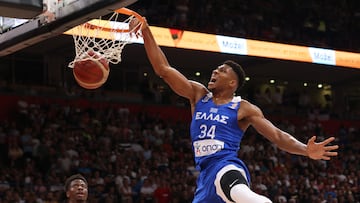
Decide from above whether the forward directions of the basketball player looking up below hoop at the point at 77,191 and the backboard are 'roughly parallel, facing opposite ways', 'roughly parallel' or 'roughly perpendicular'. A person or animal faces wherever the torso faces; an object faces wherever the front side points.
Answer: roughly perpendicular

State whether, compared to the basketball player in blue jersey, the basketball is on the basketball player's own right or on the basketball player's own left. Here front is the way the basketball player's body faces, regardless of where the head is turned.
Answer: on the basketball player's own right

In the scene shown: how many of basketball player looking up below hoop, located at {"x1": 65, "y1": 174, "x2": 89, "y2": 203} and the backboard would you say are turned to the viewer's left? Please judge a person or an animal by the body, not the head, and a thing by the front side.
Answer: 0

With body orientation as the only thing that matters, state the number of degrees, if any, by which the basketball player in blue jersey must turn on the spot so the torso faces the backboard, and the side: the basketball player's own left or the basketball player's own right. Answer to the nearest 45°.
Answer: approximately 45° to the basketball player's own right

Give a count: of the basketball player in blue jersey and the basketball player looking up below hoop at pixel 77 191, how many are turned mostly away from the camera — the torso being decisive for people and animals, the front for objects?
0

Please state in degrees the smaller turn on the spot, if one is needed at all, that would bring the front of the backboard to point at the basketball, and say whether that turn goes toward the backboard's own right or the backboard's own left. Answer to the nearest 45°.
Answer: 0° — it already faces it

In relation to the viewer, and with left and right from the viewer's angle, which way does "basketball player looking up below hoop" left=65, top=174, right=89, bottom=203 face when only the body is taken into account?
facing the viewer and to the right of the viewer

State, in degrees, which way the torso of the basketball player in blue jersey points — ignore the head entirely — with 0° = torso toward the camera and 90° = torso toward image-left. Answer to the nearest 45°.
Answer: approximately 45°
